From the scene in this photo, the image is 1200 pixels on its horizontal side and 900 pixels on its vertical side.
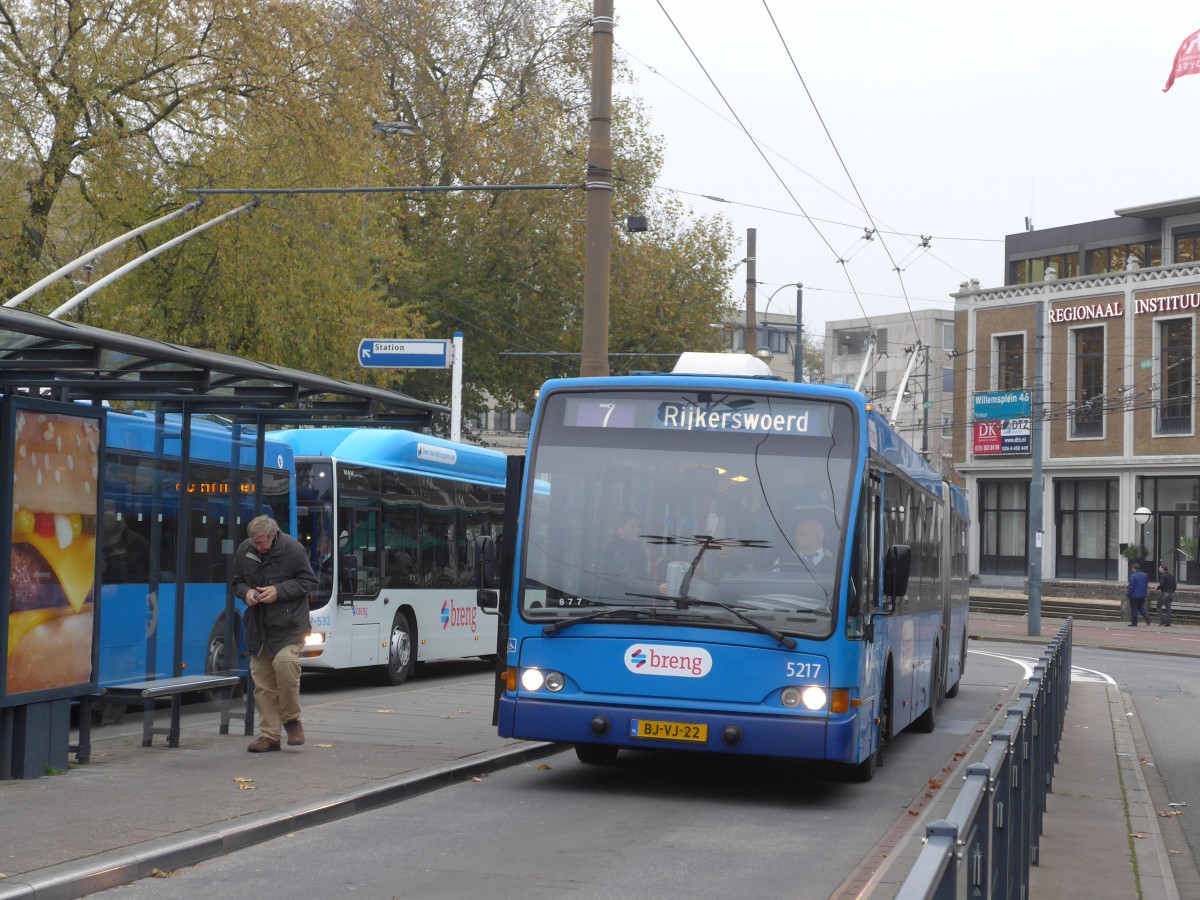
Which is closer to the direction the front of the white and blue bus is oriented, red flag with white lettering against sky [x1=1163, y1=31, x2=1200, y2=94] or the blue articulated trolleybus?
the blue articulated trolleybus

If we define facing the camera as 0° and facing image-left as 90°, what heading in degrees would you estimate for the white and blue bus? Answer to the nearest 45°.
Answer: approximately 45°

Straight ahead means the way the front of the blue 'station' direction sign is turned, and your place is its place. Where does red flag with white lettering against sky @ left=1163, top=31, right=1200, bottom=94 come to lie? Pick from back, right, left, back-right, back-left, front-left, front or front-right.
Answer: left

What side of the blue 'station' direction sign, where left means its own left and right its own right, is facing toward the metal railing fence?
front

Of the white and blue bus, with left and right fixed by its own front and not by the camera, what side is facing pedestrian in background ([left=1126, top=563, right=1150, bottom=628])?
back

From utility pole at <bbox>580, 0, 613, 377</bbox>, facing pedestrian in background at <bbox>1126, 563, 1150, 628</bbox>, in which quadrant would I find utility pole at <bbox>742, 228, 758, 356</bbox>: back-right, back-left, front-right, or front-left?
front-left

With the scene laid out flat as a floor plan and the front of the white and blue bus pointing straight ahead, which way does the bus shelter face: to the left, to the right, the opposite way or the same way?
to the left

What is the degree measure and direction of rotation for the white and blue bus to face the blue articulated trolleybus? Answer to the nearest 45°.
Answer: approximately 45° to its left

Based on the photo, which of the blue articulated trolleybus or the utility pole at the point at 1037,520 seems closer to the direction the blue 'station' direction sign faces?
the blue articulated trolleybus

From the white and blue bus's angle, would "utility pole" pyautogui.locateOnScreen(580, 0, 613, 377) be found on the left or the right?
on its left

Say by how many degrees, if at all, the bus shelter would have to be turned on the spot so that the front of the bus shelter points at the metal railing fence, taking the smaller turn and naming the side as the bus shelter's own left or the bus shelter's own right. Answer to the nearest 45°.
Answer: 0° — it already faces it

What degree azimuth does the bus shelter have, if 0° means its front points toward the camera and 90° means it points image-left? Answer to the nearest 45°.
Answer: approximately 315°

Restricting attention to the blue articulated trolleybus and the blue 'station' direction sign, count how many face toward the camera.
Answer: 2

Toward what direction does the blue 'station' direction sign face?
toward the camera

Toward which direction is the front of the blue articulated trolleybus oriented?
toward the camera

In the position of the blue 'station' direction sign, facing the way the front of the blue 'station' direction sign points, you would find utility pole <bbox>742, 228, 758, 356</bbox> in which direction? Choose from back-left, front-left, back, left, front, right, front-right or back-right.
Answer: back-left
